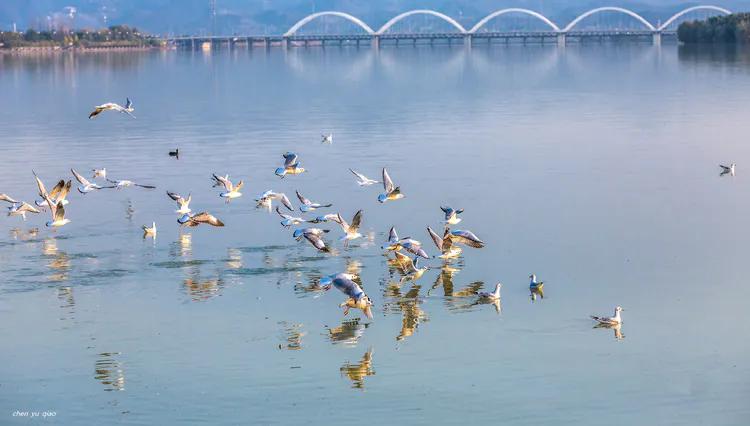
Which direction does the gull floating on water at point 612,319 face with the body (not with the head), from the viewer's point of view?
to the viewer's right
